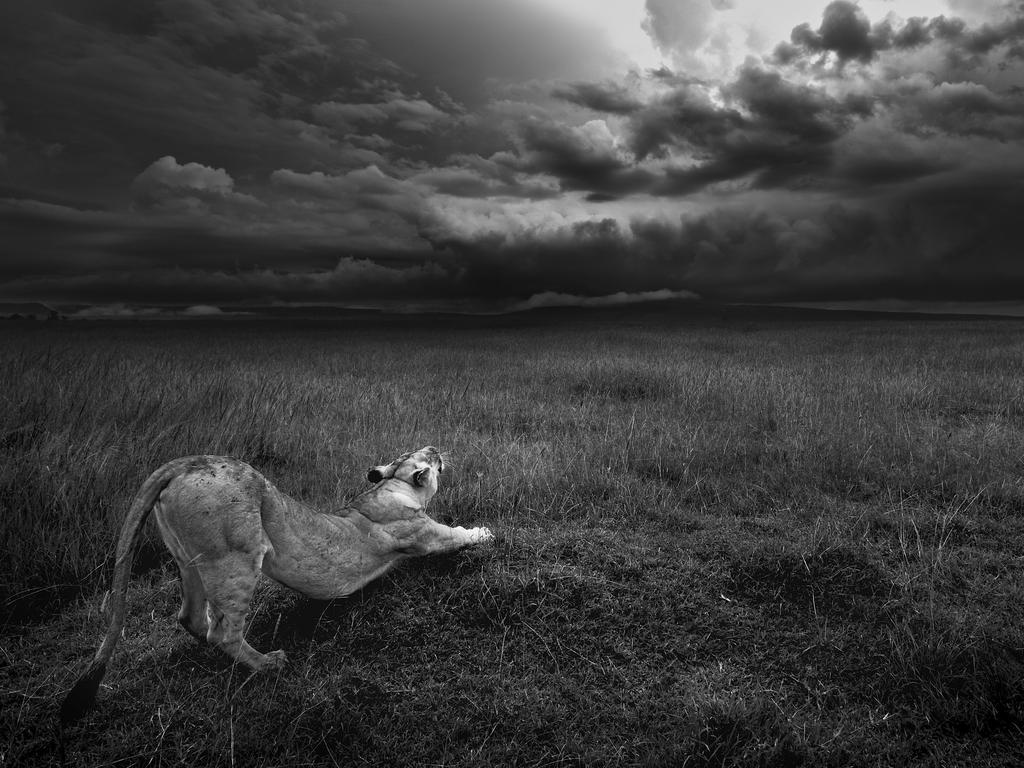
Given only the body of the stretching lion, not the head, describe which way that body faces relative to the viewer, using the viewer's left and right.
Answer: facing away from the viewer and to the right of the viewer
